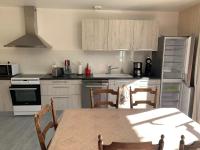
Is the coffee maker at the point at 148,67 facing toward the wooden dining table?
yes

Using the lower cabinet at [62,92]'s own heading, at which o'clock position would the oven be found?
The oven is roughly at 3 o'clock from the lower cabinet.

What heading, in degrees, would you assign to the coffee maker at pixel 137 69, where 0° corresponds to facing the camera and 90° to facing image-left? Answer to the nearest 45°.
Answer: approximately 0°

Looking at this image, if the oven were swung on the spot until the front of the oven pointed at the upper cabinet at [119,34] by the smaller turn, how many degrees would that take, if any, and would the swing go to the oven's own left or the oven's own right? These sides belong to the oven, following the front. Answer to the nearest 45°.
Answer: approximately 90° to the oven's own left

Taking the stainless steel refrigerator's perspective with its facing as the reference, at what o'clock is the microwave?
The microwave is roughly at 2 o'clock from the stainless steel refrigerator.

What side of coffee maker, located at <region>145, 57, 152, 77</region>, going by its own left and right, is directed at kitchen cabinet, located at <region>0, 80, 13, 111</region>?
right

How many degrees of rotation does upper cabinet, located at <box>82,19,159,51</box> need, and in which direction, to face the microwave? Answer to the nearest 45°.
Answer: approximately 90° to its right

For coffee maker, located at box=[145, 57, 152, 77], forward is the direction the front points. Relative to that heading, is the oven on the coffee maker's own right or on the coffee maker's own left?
on the coffee maker's own right
